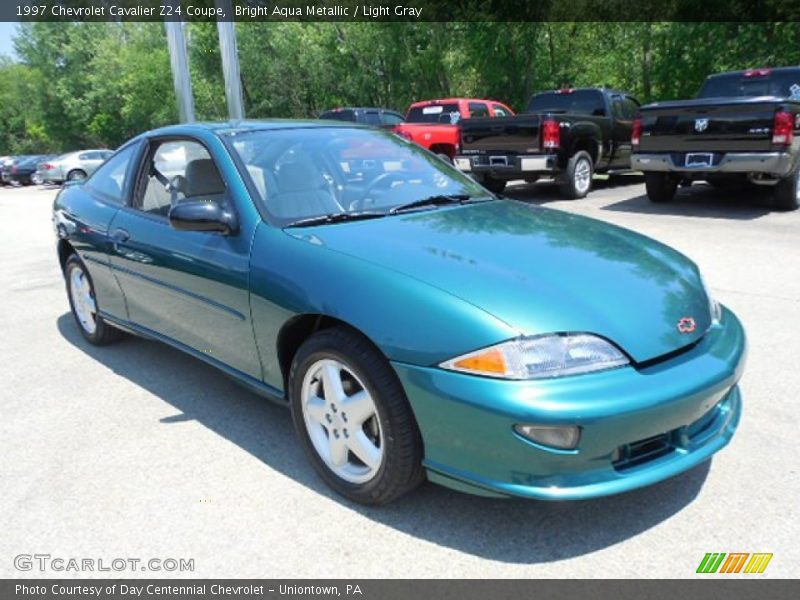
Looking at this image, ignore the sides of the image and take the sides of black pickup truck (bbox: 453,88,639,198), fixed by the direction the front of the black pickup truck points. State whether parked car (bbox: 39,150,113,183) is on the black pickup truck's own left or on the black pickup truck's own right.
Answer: on the black pickup truck's own left

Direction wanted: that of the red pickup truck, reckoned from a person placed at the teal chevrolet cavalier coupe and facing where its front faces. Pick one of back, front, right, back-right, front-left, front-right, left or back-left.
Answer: back-left

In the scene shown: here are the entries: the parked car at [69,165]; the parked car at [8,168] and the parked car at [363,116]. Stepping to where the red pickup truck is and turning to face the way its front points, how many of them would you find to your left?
3

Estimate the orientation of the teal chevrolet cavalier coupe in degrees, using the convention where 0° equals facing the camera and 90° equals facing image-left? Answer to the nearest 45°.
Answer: approximately 315°

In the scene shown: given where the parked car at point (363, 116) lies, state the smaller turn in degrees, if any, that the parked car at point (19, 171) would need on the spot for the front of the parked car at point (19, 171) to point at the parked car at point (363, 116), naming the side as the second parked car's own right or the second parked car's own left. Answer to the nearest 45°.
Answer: approximately 135° to the second parked car's own right

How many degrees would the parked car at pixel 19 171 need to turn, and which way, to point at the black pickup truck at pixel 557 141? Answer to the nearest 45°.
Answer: approximately 135° to its right

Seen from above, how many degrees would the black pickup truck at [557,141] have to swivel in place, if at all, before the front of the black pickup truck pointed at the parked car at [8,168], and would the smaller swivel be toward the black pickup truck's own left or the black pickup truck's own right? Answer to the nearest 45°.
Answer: approximately 90° to the black pickup truck's own left

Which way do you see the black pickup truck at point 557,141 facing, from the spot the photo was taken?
facing away from the viewer and to the right of the viewer
